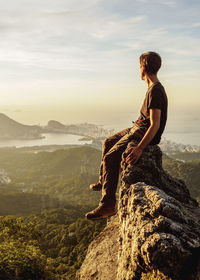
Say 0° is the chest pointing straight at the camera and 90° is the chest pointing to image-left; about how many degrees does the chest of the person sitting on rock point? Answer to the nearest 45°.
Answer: approximately 90°
